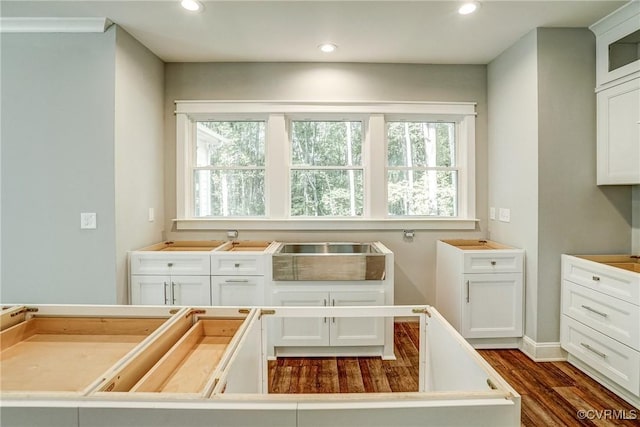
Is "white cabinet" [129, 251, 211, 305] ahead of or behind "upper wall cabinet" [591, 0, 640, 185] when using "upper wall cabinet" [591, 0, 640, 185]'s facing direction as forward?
ahead

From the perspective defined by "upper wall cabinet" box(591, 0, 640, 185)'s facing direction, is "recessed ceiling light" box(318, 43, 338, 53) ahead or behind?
ahead

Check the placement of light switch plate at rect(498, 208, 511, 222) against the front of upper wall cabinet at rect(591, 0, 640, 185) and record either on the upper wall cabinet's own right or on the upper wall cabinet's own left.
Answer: on the upper wall cabinet's own right

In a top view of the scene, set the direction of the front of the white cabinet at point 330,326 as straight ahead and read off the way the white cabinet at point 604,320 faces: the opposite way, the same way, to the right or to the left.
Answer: to the right

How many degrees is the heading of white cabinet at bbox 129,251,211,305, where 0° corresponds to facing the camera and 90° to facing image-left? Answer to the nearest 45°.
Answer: approximately 0°

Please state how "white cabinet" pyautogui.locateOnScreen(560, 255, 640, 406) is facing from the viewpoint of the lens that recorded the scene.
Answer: facing the viewer and to the left of the viewer

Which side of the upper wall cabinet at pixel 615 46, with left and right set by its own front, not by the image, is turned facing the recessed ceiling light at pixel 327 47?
front

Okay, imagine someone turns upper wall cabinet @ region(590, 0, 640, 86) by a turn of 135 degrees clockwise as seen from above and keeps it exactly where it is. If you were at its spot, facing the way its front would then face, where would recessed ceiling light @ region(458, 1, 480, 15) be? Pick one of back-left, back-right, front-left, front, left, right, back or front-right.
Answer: back-left

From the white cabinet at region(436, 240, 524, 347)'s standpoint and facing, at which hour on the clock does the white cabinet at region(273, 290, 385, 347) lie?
the white cabinet at region(273, 290, 385, 347) is roughly at 2 o'clock from the white cabinet at region(436, 240, 524, 347).

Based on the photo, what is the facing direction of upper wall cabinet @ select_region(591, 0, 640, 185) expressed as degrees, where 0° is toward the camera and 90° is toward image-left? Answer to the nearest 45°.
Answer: approximately 45°

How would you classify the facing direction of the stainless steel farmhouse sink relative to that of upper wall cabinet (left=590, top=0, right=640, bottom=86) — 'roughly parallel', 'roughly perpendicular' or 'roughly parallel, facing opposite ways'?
roughly perpendicular

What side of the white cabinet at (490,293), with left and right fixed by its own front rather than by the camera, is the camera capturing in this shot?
front
